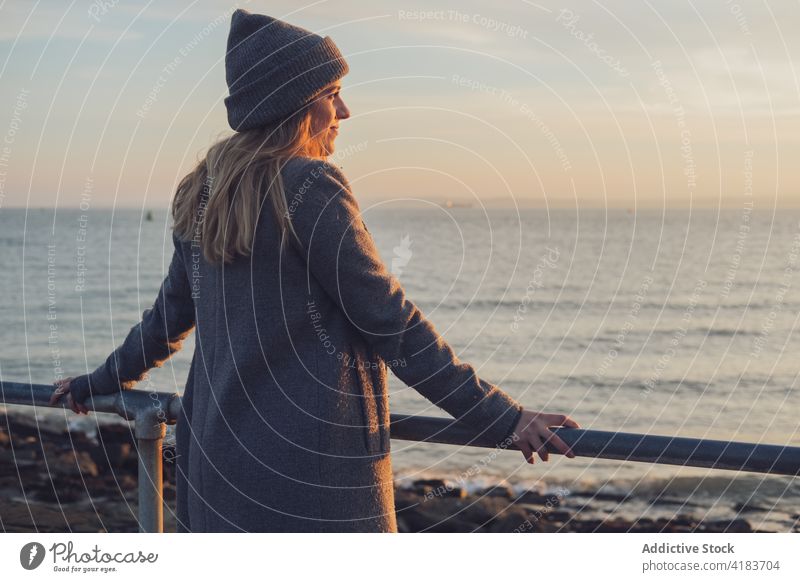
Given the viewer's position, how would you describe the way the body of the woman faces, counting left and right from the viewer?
facing away from the viewer and to the right of the viewer

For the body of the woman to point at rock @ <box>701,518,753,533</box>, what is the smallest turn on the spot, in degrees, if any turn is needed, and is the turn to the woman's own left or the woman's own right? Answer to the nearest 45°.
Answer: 0° — they already face it

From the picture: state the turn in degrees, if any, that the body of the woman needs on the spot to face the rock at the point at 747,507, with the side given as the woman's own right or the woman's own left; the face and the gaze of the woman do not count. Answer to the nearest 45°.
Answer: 0° — they already face it

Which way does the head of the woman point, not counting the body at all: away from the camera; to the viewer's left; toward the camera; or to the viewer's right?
to the viewer's right
